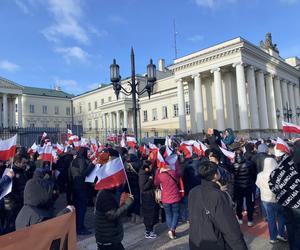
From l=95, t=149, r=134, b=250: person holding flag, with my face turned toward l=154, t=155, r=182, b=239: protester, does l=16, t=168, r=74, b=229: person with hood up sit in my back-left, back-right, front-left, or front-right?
back-left

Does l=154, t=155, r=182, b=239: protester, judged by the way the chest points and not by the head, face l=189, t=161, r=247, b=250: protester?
no

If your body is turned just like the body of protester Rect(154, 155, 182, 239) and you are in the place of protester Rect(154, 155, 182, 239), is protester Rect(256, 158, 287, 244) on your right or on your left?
on your right

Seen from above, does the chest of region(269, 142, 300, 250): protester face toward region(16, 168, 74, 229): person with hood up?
no

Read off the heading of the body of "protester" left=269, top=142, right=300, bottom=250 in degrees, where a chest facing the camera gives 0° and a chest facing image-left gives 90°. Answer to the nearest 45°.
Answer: approximately 180°

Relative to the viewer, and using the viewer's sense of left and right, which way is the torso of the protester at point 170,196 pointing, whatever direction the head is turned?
facing away from the viewer

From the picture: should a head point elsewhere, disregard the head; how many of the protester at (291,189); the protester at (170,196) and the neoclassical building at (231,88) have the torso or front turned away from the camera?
2

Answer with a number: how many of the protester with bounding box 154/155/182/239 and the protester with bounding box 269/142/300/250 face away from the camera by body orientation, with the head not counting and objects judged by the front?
2

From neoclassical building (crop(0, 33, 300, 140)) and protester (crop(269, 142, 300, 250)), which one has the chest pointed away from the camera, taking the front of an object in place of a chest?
the protester

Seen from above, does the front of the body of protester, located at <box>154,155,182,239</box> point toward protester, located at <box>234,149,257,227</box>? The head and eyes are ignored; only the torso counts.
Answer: no

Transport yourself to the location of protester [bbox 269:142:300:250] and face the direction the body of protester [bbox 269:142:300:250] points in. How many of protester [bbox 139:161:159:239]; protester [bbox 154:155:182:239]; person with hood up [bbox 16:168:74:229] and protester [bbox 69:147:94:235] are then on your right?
0

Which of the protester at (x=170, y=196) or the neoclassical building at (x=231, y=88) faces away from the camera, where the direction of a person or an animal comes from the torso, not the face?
the protester
